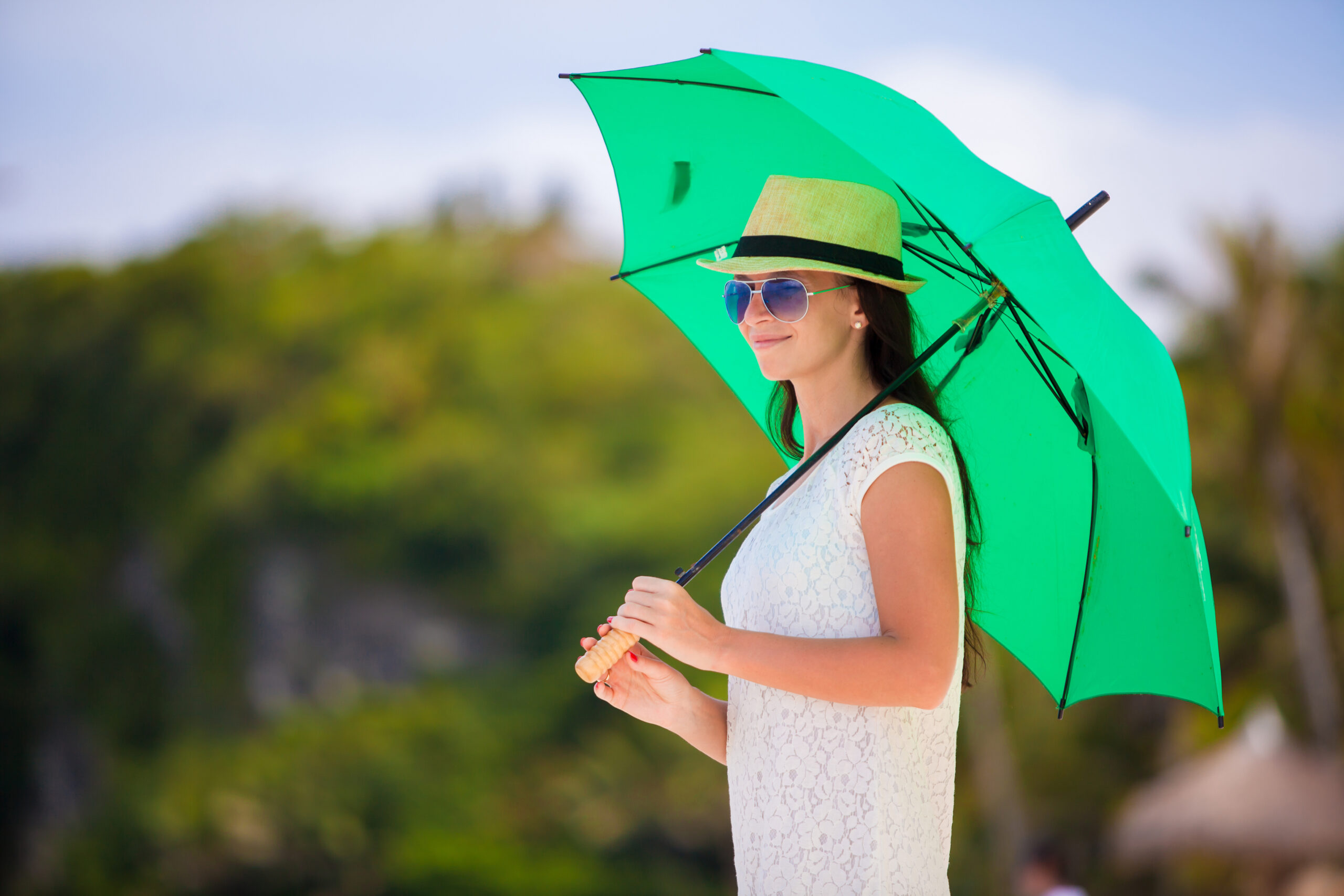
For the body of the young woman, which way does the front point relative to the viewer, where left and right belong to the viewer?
facing to the left of the viewer

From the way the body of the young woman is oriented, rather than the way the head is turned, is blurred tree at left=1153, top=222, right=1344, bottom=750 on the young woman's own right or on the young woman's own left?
on the young woman's own right
